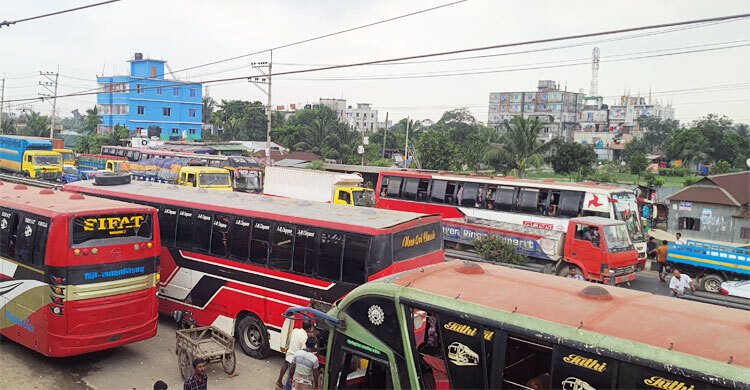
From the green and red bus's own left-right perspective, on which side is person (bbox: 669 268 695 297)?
on its right

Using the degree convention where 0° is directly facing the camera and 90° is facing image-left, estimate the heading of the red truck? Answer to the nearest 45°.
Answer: approximately 315°

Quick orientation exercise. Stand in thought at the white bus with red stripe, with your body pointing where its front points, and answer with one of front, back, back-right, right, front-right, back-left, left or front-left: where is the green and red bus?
front-right

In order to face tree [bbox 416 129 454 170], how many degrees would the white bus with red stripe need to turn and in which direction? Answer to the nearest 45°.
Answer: approximately 135° to its left

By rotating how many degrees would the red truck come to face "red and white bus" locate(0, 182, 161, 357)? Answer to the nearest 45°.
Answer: approximately 90° to its right

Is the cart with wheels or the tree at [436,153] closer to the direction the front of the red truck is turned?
the cart with wheels

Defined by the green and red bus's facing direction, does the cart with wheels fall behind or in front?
in front

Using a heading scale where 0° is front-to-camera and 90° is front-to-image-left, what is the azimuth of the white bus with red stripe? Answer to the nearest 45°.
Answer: approximately 315°

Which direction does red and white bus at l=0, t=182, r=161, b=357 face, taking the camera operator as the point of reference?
facing away from the viewer and to the left of the viewer

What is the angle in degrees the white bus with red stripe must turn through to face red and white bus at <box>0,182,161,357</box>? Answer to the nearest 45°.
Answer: approximately 90° to its right

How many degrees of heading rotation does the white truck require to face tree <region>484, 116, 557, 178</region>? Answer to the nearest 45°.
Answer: approximately 45° to its left

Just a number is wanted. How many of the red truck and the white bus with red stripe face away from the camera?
0

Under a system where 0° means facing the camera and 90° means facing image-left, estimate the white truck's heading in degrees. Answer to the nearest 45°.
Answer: approximately 315°

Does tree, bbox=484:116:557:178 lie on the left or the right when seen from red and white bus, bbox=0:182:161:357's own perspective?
on its right
